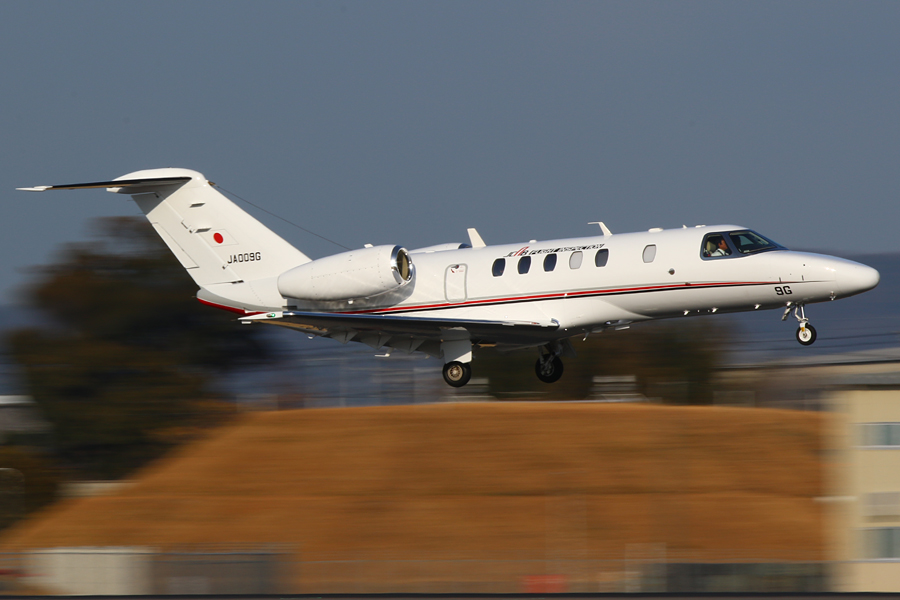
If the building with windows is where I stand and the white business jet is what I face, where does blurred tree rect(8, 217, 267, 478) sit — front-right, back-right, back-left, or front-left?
front-right

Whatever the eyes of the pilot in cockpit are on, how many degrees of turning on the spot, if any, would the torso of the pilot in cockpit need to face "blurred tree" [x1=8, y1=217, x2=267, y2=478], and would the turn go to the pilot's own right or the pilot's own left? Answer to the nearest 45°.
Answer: approximately 135° to the pilot's own left

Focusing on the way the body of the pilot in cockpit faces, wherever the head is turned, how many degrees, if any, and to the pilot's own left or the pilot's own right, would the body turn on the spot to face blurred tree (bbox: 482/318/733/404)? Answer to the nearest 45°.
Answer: approximately 90° to the pilot's own left

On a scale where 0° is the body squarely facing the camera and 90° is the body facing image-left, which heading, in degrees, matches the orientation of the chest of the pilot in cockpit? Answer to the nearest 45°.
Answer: approximately 270°
